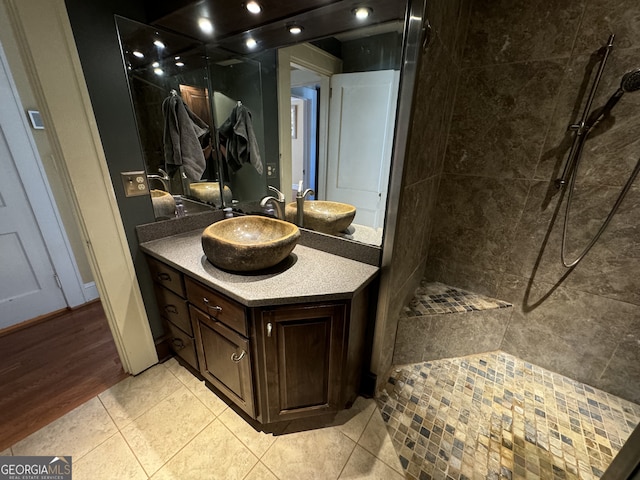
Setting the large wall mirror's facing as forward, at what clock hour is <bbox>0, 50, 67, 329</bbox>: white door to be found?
The white door is roughly at 2 o'clock from the large wall mirror.

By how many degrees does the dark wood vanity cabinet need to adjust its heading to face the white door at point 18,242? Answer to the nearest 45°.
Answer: approximately 90° to its right

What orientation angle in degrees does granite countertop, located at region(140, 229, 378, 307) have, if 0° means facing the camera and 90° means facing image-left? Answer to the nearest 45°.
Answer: approximately 45°

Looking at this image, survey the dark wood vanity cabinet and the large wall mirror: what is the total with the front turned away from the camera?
0

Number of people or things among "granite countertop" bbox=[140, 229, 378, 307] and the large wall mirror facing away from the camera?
0

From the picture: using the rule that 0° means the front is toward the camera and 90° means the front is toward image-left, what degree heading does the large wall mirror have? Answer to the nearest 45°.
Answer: approximately 45°

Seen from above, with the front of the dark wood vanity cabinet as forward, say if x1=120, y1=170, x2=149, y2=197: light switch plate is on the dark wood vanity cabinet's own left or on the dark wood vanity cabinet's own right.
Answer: on the dark wood vanity cabinet's own right

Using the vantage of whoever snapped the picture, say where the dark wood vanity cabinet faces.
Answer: facing the viewer and to the left of the viewer
